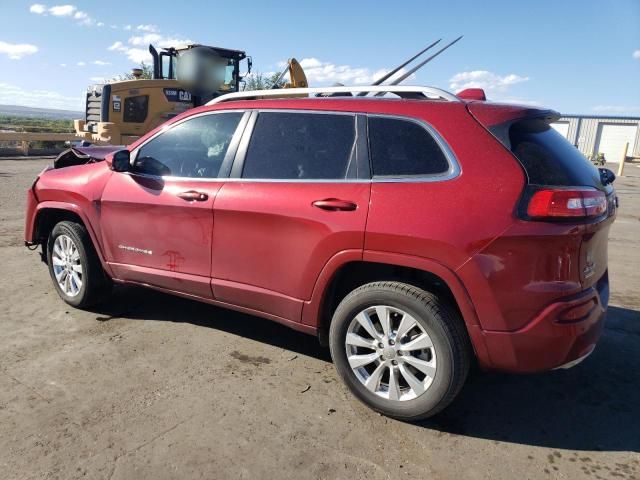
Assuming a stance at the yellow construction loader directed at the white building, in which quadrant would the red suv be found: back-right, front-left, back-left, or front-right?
back-right

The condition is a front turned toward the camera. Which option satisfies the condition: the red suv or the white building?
the white building

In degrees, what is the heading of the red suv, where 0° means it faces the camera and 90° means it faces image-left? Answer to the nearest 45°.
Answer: approximately 135°

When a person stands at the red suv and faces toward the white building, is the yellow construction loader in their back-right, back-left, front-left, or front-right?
front-left

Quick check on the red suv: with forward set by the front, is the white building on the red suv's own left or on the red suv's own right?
on the red suv's own right

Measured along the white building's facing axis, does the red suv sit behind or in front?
in front

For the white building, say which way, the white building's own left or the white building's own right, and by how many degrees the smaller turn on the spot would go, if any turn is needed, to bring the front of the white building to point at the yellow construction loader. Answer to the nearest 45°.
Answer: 0° — it already faces it

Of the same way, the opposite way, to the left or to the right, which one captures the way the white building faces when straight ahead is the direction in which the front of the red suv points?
to the left

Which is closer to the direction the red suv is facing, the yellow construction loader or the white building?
the yellow construction loader

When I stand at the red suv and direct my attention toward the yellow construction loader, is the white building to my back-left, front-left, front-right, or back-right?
front-right

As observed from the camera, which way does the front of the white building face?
facing the viewer
